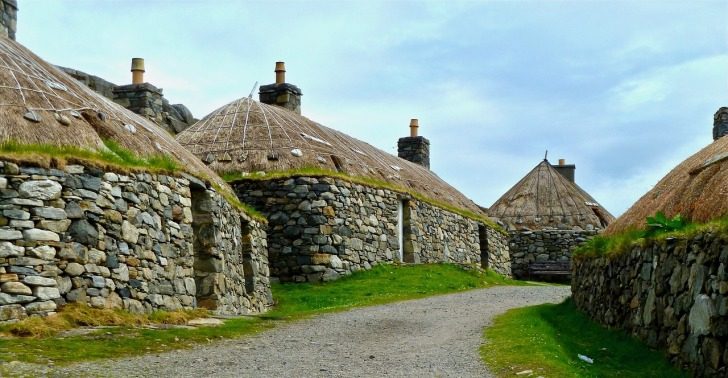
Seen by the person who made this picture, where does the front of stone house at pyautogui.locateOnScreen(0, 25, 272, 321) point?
facing the viewer and to the right of the viewer

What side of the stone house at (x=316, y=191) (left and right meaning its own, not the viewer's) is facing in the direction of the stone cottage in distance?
left

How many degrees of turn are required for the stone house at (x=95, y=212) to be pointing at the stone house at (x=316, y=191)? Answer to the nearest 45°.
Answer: approximately 90° to its left

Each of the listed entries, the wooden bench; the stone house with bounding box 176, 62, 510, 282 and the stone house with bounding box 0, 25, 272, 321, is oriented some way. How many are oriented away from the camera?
0

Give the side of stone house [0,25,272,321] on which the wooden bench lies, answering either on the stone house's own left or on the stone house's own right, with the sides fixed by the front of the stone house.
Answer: on the stone house's own left

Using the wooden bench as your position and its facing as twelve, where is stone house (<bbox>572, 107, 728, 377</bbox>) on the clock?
The stone house is roughly at 12 o'clock from the wooden bench.

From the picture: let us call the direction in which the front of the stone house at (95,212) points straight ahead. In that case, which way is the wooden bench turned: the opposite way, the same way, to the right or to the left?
to the right

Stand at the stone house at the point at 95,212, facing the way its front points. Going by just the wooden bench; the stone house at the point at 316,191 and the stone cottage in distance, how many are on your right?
0

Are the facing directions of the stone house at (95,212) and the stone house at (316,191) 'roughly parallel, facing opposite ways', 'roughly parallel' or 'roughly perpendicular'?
roughly parallel

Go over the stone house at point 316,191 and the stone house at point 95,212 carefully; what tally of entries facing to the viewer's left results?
0

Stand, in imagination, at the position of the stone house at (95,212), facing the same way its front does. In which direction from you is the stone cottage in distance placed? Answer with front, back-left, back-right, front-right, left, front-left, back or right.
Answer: left

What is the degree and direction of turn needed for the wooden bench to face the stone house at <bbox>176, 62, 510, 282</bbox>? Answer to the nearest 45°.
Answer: approximately 45° to its right

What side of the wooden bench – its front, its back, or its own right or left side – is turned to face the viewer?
front
